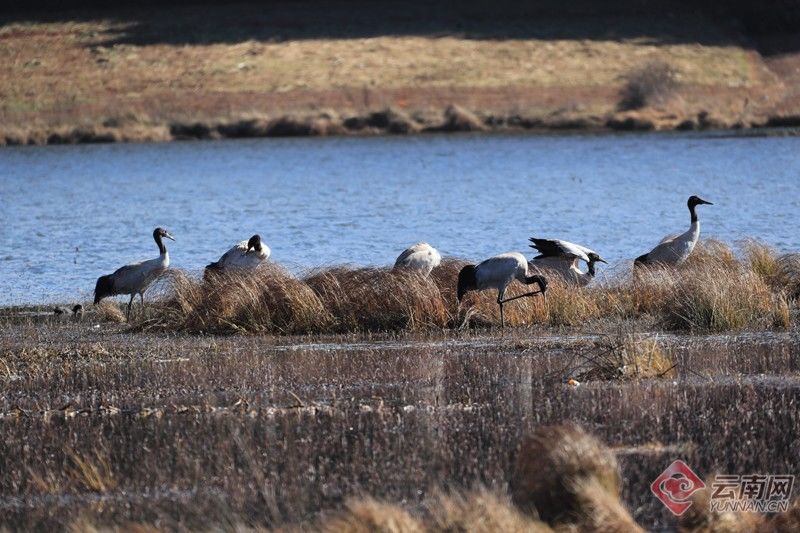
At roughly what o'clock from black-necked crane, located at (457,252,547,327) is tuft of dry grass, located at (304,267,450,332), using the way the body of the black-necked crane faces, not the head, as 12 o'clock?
The tuft of dry grass is roughly at 6 o'clock from the black-necked crane.

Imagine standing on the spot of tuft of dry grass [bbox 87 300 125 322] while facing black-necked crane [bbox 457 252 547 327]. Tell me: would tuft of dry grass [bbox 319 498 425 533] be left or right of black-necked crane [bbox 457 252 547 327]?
right

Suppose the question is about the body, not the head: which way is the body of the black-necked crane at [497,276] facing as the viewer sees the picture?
to the viewer's right

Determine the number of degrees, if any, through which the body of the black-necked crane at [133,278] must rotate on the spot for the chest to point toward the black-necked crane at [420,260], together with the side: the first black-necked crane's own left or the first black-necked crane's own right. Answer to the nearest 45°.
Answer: approximately 45° to the first black-necked crane's own right

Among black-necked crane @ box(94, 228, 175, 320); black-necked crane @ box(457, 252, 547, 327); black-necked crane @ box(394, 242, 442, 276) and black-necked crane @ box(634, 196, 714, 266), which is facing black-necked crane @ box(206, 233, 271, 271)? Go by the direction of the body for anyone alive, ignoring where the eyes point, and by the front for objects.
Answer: black-necked crane @ box(94, 228, 175, 320)

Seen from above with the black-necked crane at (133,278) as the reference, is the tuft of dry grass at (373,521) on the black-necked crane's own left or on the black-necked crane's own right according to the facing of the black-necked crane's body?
on the black-necked crane's own right

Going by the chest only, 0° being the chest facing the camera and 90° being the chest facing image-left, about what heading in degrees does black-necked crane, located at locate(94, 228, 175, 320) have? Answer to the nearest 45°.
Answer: approximately 270°

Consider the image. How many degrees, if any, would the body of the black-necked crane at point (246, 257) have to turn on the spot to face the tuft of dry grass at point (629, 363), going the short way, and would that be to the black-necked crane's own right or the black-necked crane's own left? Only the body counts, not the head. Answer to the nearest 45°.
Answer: approximately 45° to the black-necked crane's own right

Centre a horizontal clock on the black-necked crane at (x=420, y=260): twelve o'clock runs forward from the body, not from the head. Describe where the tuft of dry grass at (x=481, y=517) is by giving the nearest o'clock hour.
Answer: The tuft of dry grass is roughly at 3 o'clock from the black-necked crane.

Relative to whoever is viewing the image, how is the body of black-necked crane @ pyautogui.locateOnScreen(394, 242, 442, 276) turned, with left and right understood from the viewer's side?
facing to the right of the viewer

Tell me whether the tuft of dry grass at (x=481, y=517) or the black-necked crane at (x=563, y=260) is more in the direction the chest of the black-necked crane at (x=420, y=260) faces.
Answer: the black-necked crane

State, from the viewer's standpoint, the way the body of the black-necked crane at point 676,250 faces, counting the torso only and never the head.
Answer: to the viewer's right

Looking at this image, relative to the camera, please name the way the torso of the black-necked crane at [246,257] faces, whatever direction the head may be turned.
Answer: to the viewer's right
